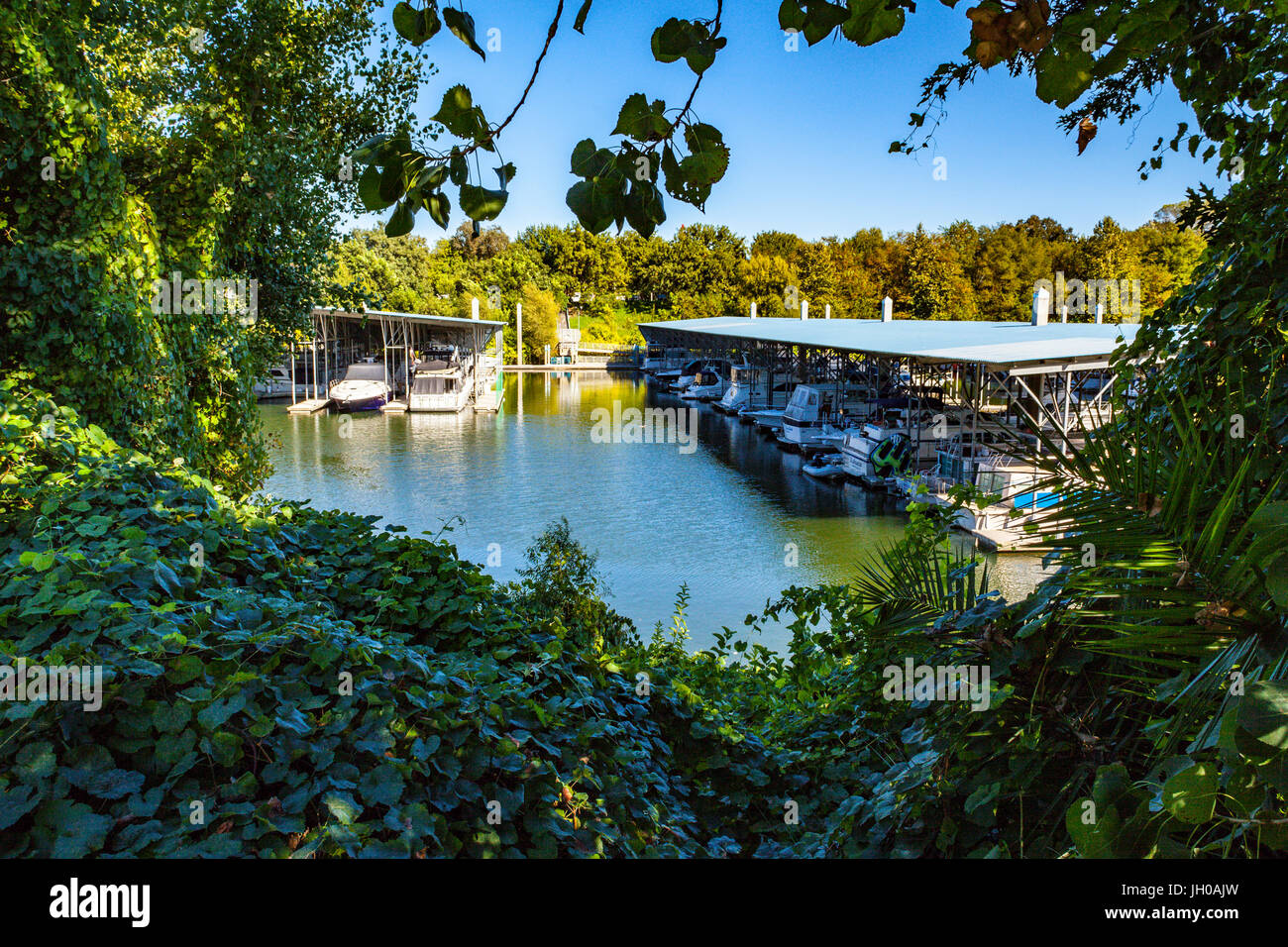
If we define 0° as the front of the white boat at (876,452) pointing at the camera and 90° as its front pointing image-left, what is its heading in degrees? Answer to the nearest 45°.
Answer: approximately 225°

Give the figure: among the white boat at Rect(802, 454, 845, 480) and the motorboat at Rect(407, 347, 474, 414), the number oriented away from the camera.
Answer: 1

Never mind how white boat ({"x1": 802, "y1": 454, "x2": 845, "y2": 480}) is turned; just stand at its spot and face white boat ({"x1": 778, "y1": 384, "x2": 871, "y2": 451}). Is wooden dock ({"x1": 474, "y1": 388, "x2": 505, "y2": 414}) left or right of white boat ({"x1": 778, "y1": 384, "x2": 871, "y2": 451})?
left
